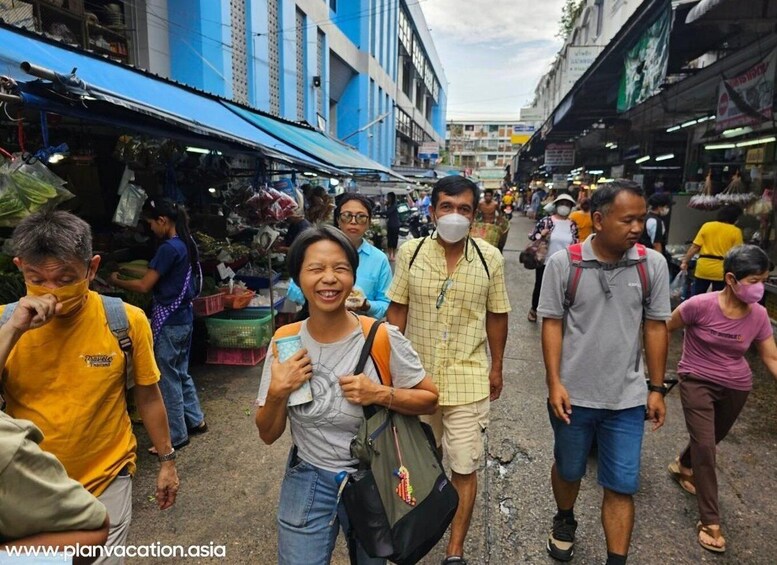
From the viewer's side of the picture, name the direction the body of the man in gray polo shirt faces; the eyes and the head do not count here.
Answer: toward the camera

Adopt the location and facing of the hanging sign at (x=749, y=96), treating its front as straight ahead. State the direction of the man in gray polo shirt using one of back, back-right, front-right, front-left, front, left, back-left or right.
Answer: front-left

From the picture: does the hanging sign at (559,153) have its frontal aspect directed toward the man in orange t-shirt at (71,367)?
yes

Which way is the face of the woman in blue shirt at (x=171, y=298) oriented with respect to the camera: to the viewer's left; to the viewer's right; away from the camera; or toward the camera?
to the viewer's left

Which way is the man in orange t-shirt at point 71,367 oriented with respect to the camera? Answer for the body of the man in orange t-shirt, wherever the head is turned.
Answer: toward the camera

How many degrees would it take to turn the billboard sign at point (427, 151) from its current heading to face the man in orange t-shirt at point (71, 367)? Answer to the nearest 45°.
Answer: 0° — it already faces them

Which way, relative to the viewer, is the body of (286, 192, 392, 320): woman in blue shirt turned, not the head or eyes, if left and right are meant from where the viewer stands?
facing the viewer

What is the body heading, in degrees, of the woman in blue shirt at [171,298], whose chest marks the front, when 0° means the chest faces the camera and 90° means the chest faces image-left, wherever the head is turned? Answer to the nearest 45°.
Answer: approximately 90°

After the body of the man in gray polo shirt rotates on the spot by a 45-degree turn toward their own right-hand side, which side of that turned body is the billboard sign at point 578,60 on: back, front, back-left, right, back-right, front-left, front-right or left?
back-right

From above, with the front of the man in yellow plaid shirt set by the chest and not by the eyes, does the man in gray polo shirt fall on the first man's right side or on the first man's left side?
on the first man's left side

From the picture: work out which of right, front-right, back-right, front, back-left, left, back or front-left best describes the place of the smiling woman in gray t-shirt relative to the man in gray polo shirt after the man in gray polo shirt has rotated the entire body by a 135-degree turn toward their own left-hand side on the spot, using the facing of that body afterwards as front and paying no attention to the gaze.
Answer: back

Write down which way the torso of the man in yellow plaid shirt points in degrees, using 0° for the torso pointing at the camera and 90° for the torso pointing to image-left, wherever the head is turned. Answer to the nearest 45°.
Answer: approximately 0°
